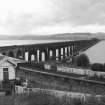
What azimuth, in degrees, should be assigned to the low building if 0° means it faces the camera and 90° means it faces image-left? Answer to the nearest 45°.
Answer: approximately 0°
